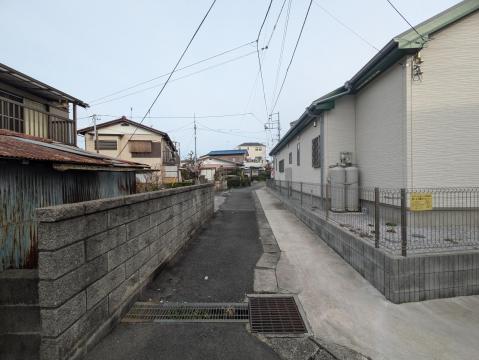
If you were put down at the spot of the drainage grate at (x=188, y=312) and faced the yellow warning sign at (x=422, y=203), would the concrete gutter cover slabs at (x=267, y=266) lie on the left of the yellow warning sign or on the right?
left

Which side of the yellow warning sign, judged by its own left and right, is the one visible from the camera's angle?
front

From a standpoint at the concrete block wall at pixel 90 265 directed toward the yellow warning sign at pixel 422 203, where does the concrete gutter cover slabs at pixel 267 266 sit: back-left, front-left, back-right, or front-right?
front-left

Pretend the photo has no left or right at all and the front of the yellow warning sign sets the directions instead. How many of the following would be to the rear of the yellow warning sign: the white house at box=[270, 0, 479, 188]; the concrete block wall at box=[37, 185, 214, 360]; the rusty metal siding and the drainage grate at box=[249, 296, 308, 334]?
1

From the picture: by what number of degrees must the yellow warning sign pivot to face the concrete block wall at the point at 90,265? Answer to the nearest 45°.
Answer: approximately 45° to its right

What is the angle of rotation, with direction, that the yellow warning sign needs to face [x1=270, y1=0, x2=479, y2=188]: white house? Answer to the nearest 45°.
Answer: approximately 180°
